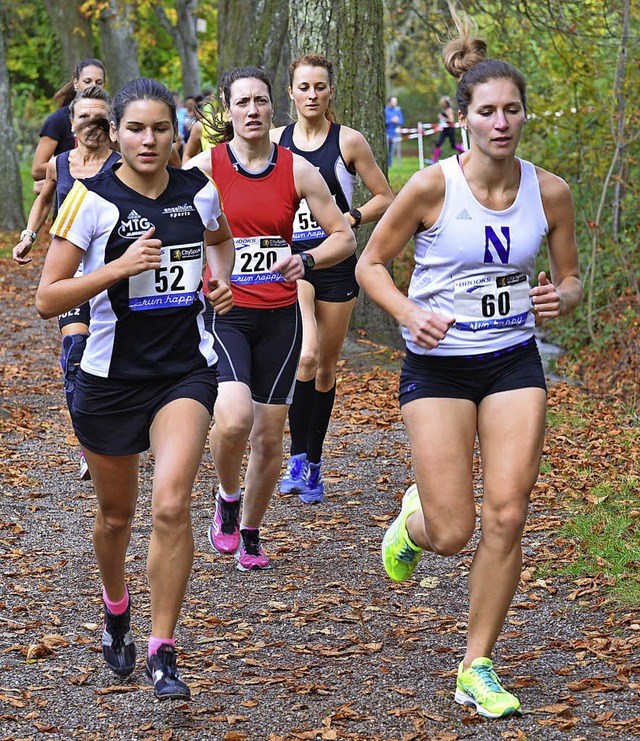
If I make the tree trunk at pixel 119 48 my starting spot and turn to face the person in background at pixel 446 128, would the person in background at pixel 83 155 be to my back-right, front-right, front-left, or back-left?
back-right

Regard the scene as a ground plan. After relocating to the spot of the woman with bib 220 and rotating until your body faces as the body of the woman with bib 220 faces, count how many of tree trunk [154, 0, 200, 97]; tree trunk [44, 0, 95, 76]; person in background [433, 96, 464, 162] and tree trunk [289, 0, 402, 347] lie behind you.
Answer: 4

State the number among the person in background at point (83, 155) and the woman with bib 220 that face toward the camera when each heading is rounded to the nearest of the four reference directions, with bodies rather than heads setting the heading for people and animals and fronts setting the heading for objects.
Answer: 2

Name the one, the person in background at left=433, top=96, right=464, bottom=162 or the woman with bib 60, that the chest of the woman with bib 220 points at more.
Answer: the woman with bib 60

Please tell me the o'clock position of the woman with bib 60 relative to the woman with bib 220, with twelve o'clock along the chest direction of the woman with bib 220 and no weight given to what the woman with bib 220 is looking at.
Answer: The woman with bib 60 is roughly at 11 o'clock from the woman with bib 220.

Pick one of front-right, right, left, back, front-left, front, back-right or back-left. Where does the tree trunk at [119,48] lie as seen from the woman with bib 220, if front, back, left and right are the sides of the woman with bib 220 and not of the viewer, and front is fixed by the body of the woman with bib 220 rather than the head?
back

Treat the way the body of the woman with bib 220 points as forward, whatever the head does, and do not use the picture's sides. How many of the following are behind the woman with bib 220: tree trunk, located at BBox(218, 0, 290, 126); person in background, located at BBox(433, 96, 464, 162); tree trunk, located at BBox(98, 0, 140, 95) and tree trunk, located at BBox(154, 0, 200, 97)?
4

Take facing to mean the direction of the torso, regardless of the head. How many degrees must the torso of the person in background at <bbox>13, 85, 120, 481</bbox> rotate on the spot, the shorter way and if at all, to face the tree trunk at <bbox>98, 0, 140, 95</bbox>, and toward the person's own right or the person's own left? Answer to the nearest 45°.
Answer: approximately 180°

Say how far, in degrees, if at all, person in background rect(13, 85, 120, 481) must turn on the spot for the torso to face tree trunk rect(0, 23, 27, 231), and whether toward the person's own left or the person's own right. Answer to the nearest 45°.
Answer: approximately 180°

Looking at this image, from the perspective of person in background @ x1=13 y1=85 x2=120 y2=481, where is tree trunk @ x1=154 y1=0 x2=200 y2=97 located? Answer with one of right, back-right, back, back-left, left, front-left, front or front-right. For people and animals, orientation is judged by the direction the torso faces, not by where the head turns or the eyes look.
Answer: back

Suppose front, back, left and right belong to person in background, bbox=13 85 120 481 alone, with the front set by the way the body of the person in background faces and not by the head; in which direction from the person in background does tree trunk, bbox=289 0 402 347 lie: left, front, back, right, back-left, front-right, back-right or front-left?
back-left

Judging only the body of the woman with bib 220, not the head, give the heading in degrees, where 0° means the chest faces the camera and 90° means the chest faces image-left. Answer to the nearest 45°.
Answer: approximately 0°

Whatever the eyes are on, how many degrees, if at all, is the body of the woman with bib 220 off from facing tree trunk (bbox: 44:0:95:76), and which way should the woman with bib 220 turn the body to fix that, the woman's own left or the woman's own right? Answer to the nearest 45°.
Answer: approximately 180°

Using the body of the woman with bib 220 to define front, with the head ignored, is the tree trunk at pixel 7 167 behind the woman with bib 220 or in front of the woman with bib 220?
behind

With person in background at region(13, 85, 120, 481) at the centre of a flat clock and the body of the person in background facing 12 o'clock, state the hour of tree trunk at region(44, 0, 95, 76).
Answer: The tree trunk is roughly at 6 o'clock from the person in background.
